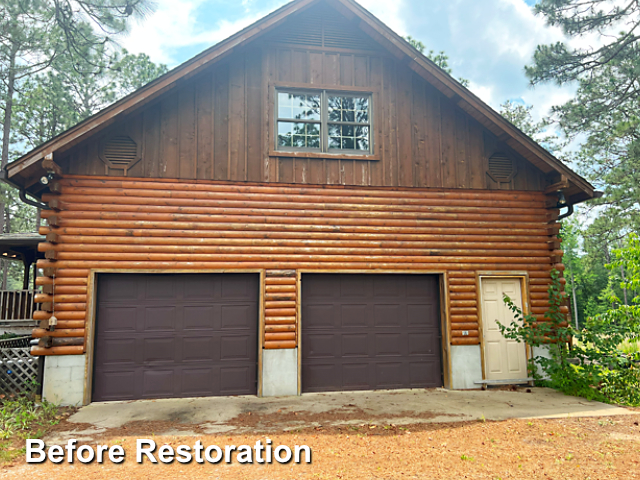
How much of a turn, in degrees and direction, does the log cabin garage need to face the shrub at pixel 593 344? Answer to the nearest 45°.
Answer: approximately 90° to its left

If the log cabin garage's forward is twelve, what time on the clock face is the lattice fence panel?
The lattice fence panel is roughly at 3 o'clock from the log cabin garage.

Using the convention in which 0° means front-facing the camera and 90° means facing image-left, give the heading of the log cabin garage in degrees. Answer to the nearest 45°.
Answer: approximately 0°
